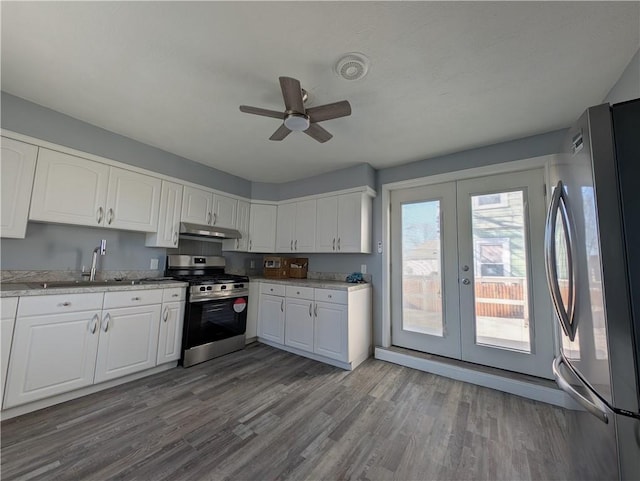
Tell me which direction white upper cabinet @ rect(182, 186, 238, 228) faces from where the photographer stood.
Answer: facing the viewer and to the right of the viewer

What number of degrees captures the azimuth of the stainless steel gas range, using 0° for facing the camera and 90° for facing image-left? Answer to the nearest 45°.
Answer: approximately 315°

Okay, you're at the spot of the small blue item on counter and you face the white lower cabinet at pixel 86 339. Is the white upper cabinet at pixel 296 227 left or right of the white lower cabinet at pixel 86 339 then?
right

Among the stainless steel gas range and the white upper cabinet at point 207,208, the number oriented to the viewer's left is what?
0

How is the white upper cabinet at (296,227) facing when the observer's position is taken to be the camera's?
facing the viewer and to the left of the viewer

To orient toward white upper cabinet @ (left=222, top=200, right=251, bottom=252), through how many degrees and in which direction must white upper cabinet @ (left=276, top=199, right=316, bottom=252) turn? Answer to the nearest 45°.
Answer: approximately 45° to its right

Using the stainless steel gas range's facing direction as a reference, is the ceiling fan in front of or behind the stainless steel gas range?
in front

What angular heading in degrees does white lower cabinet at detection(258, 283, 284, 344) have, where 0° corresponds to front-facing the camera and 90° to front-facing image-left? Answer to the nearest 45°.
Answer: approximately 45°

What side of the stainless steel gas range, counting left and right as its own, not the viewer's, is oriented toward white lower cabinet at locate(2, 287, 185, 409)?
right
